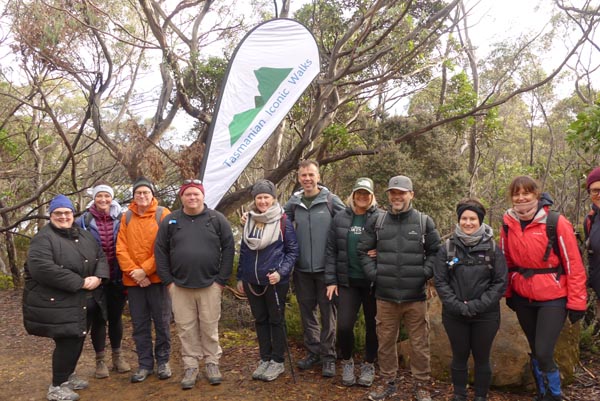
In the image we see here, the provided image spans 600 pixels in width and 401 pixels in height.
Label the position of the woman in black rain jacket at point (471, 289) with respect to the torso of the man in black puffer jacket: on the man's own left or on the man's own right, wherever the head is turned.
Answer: on the man's own left

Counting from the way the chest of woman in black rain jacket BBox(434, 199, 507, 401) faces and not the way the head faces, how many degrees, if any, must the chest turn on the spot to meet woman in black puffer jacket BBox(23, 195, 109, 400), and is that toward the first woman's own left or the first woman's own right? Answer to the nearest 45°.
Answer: approximately 90° to the first woman's own right

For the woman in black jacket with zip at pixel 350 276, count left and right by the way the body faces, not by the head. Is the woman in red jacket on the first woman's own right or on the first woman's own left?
on the first woman's own left

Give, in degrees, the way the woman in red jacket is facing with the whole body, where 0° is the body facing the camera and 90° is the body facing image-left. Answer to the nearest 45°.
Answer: approximately 45°

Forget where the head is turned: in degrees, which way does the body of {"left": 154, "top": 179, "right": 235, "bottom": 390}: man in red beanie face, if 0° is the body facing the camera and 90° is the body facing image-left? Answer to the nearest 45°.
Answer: approximately 0°

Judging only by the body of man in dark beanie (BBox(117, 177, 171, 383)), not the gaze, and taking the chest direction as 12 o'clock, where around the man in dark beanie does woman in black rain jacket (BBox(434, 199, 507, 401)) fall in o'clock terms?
The woman in black rain jacket is roughly at 10 o'clock from the man in dark beanie.

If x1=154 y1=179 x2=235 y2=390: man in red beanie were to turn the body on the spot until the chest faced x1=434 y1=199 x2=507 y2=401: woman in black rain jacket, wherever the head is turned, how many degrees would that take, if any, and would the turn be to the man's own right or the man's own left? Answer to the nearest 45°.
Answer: approximately 45° to the man's own left
